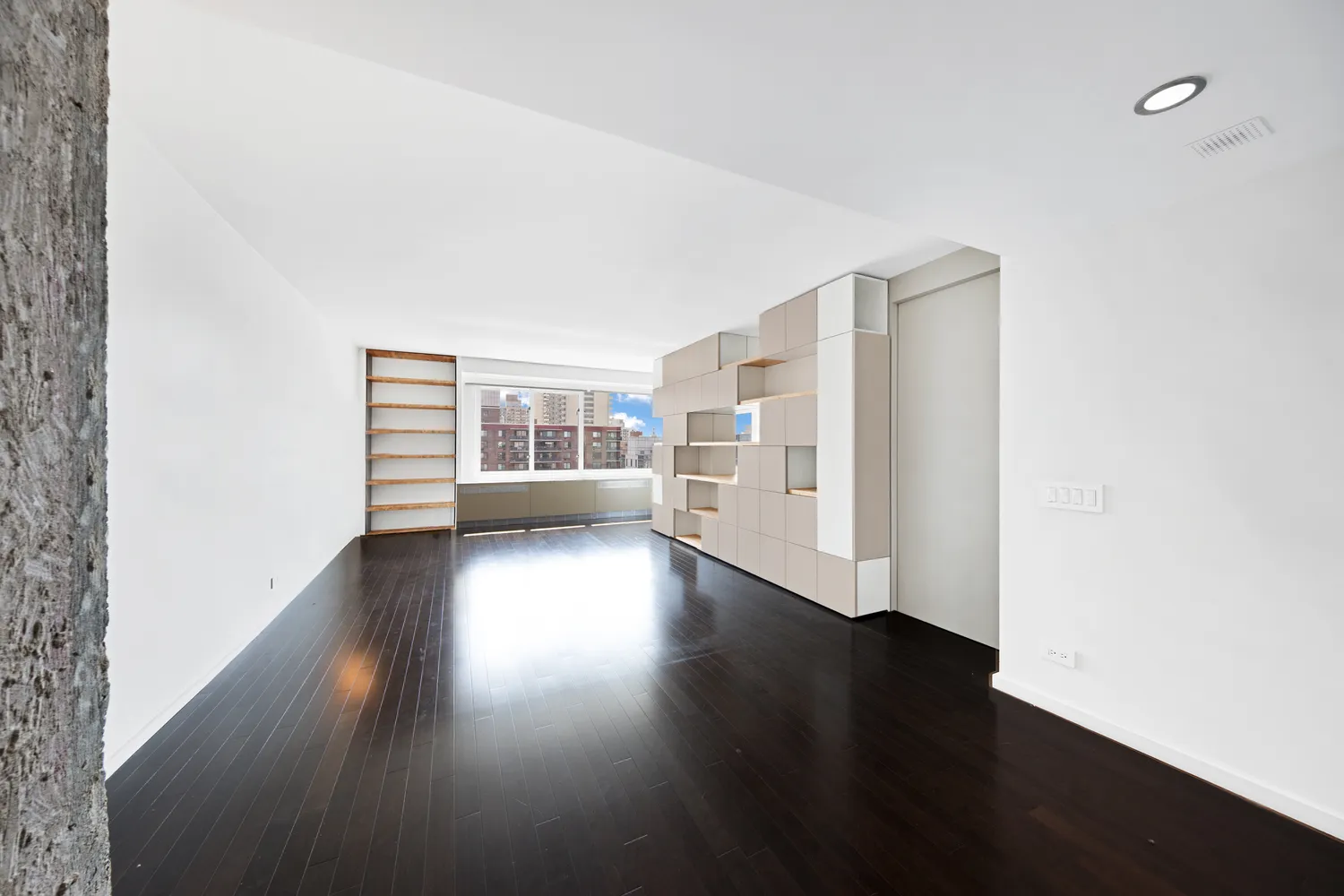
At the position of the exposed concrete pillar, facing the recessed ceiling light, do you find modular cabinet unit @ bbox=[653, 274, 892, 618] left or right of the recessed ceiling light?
left

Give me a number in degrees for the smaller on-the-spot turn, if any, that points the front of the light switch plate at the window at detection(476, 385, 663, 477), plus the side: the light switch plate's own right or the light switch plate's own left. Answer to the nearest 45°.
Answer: approximately 45° to the light switch plate's own right

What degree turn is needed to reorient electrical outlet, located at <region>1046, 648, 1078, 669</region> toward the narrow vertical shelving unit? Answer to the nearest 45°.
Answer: approximately 45° to its right

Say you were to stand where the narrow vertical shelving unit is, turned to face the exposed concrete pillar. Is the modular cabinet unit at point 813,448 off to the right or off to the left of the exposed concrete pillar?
left

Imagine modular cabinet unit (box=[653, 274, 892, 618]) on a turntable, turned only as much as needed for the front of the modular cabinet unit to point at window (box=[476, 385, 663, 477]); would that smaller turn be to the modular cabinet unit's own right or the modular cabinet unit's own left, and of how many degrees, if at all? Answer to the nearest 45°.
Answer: approximately 90° to the modular cabinet unit's own right
